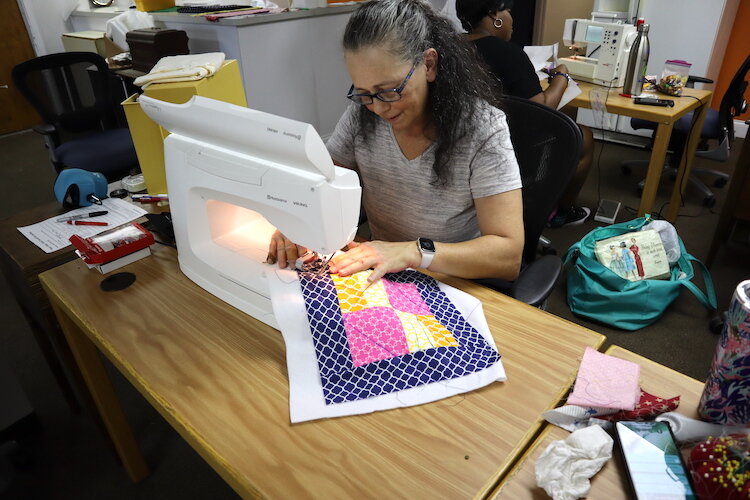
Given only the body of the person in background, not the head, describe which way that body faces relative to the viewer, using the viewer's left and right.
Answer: facing away from the viewer and to the right of the viewer

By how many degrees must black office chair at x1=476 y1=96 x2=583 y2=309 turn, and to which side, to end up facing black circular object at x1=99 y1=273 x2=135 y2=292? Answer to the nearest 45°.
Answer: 0° — it already faces it

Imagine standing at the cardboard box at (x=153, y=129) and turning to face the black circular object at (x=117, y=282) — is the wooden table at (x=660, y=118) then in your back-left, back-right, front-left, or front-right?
back-left

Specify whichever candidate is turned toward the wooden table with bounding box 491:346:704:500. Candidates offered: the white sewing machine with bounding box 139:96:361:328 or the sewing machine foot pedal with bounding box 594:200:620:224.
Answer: the sewing machine foot pedal

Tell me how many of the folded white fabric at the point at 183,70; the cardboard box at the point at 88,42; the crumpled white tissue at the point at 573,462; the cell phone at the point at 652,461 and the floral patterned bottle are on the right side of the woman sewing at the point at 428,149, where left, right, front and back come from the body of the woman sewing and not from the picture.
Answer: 2

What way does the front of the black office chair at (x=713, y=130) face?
to the viewer's left

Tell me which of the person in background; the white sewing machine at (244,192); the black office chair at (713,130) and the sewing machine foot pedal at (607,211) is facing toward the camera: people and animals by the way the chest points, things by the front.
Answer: the sewing machine foot pedal

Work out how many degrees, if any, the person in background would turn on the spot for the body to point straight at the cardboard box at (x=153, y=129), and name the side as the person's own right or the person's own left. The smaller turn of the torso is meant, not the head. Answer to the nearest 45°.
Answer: approximately 180°

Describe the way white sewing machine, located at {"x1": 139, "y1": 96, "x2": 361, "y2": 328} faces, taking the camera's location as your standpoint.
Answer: facing away from the viewer and to the right of the viewer

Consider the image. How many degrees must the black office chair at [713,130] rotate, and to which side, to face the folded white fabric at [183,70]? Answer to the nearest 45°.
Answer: approximately 45° to its left

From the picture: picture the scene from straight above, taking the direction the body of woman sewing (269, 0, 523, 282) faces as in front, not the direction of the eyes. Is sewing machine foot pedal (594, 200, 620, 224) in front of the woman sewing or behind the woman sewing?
behind

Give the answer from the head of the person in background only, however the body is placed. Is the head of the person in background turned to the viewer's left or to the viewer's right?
to the viewer's right
